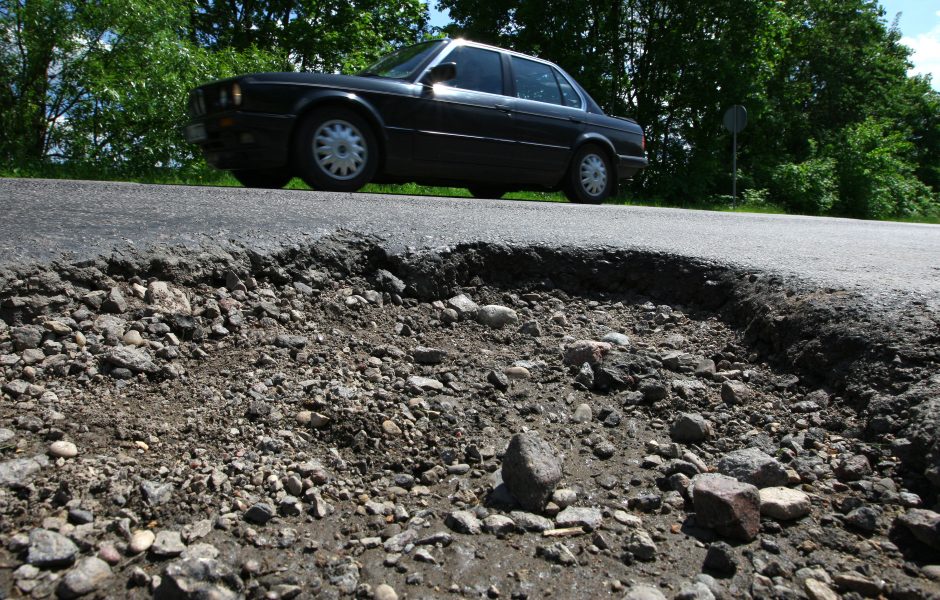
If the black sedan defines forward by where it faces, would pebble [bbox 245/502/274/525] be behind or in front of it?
in front

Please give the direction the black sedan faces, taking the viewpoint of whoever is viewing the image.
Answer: facing the viewer and to the left of the viewer

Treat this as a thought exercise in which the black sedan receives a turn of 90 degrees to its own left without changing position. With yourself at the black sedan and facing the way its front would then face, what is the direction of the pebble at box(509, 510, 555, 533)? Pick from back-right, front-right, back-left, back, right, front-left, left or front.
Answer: front-right

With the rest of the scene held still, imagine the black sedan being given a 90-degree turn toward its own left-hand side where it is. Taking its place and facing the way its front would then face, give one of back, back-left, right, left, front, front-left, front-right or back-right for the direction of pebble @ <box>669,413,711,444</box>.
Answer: front-right

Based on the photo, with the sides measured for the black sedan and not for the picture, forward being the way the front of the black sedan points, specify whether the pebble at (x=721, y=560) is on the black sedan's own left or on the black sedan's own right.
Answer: on the black sedan's own left

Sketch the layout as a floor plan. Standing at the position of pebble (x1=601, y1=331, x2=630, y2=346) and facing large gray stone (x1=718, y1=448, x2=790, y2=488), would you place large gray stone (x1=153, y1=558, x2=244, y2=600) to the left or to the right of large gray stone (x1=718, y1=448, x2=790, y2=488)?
right

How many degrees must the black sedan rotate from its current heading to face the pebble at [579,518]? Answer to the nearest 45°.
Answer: approximately 45° to its left

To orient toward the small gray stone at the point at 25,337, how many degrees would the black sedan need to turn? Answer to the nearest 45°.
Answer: approximately 45° to its left

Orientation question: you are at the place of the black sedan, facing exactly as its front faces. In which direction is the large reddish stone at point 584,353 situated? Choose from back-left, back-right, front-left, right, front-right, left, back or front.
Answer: front-left

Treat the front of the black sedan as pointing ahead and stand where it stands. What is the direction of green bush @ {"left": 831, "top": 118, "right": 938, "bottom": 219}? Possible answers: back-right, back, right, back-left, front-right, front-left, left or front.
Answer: back

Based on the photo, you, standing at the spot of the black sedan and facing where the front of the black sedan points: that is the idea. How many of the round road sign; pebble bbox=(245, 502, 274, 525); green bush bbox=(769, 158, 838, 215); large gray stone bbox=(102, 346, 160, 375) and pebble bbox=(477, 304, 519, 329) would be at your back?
2

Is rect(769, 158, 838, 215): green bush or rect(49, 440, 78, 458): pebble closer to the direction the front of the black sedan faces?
the pebble

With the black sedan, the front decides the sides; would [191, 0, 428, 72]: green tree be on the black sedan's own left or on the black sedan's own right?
on the black sedan's own right

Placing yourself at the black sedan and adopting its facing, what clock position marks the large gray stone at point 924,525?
The large gray stone is roughly at 10 o'clock from the black sedan.

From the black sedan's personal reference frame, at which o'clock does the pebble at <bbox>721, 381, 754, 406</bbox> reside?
The pebble is roughly at 10 o'clock from the black sedan.

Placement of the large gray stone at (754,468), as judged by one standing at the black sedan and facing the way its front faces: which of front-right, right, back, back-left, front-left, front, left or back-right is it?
front-left

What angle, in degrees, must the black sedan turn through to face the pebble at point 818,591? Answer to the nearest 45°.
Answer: approximately 45° to its left
